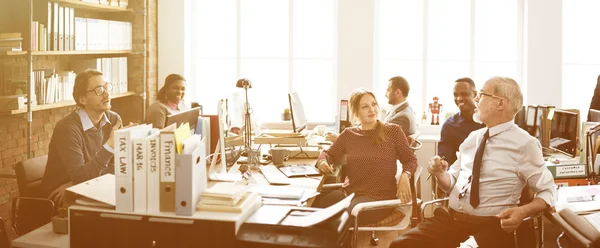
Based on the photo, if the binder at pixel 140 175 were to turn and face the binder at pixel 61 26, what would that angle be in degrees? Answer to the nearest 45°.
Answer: approximately 180°

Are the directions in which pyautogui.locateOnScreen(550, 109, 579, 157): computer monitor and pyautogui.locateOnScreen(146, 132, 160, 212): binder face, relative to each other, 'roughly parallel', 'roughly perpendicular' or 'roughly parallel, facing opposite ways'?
roughly perpendicular

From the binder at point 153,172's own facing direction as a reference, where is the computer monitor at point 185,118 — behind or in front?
behind

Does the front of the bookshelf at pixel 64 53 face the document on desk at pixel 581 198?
yes

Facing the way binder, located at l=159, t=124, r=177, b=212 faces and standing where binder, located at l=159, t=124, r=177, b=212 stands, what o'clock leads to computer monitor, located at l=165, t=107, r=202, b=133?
The computer monitor is roughly at 6 o'clock from the binder.

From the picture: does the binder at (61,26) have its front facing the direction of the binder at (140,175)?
yes

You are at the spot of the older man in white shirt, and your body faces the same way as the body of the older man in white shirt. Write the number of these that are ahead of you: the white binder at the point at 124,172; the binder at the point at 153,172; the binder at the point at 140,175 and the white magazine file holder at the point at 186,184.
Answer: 4

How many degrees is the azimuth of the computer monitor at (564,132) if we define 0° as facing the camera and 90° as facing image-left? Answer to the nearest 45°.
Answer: approximately 45°
